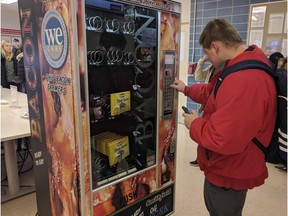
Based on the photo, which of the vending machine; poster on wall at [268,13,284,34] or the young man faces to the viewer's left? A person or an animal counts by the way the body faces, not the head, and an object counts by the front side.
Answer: the young man

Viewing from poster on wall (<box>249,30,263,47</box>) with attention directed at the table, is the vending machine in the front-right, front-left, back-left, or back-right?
front-left

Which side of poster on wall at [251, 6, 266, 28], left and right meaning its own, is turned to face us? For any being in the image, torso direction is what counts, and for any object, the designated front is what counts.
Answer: front

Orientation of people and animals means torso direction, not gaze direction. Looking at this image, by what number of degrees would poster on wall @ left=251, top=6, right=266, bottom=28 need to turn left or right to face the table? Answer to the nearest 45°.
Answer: approximately 45° to its right

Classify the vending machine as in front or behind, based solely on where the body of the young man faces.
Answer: in front

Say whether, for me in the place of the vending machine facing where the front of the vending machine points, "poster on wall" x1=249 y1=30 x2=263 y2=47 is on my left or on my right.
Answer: on my left

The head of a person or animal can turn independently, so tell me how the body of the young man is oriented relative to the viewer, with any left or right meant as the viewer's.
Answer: facing to the left of the viewer

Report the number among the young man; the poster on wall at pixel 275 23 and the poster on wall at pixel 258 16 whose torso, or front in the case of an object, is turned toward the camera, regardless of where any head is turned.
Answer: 2

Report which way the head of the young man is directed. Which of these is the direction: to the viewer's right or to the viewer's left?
to the viewer's left

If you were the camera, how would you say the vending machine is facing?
facing the viewer and to the right of the viewer

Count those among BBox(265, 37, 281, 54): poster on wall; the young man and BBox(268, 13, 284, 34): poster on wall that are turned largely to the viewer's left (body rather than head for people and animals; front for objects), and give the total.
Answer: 1

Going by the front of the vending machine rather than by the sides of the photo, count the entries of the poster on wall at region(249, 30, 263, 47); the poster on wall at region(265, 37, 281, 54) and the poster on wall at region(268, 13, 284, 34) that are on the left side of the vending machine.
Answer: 3

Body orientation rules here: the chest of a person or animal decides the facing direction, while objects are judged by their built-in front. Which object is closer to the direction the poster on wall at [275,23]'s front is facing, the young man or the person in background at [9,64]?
the young man

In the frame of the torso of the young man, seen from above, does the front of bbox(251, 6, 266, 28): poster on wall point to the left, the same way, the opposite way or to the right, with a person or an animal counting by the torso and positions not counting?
to the left

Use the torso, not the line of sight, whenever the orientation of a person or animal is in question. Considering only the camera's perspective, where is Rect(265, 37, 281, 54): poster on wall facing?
facing the viewer

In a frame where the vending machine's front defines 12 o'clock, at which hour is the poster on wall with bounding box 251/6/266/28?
The poster on wall is roughly at 9 o'clock from the vending machine.

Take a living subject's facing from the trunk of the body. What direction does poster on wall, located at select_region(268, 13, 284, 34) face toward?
toward the camera
